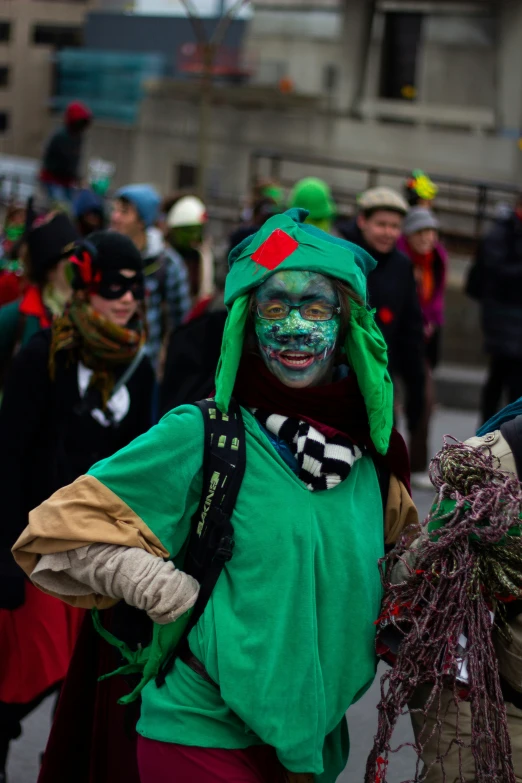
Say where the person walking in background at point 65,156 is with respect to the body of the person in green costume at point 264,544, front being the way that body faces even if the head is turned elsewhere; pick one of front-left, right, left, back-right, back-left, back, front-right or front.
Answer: back

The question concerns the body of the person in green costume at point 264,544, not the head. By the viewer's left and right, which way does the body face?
facing the viewer

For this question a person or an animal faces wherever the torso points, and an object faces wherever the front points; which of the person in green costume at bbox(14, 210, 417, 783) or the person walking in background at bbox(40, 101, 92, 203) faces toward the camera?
the person in green costume

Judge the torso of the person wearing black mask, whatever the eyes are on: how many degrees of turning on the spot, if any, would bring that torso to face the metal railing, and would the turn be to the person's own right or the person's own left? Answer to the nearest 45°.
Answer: approximately 135° to the person's own left

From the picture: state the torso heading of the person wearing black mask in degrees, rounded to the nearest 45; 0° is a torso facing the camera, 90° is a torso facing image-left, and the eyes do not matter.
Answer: approximately 315°

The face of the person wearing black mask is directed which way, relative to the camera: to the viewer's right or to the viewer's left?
to the viewer's right

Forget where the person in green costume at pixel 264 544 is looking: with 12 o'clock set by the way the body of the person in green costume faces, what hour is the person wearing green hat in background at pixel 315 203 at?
The person wearing green hat in background is roughly at 6 o'clock from the person in green costume.

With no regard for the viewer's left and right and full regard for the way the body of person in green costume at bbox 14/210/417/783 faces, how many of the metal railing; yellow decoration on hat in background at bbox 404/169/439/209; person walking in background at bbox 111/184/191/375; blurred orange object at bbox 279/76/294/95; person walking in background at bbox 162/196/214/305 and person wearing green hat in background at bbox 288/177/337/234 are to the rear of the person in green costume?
6

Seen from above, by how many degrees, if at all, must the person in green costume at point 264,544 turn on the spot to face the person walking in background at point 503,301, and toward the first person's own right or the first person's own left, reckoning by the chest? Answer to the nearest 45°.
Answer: approximately 180°

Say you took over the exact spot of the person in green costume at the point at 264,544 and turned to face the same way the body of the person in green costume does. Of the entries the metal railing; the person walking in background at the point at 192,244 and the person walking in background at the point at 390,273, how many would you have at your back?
3
